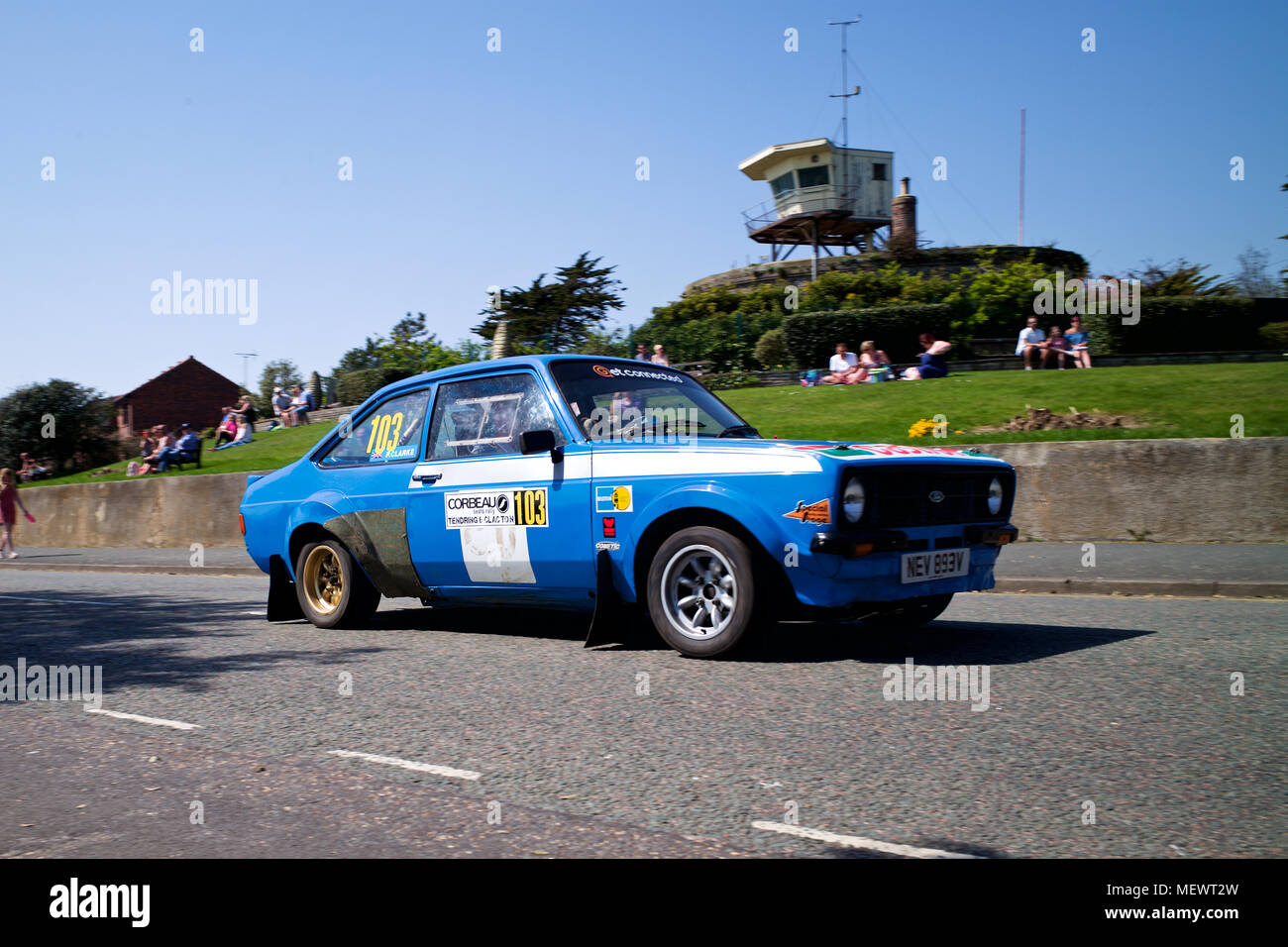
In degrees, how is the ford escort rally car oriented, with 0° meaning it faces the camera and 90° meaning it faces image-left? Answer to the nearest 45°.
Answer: approximately 315°

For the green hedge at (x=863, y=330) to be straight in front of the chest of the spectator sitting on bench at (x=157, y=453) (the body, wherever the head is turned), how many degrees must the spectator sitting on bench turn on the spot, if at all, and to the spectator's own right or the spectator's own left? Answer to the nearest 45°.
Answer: approximately 135° to the spectator's own left

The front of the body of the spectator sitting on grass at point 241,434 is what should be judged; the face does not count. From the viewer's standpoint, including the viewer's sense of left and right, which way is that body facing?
facing the viewer and to the left of the viewer

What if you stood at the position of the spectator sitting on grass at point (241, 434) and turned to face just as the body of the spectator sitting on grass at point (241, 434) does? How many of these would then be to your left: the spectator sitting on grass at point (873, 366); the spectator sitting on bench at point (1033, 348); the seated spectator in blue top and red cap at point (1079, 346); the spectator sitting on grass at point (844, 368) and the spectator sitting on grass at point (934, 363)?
5

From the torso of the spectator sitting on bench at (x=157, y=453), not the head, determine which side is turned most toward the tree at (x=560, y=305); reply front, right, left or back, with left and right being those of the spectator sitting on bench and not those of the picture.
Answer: back

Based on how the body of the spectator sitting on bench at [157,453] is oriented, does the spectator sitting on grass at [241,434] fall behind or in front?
behind

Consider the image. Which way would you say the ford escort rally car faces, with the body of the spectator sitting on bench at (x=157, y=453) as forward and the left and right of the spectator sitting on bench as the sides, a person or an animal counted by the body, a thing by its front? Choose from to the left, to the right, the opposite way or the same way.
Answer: to the left

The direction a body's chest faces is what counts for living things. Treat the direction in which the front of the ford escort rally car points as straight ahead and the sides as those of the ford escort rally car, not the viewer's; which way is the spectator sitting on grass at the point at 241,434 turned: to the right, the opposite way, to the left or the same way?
to the right

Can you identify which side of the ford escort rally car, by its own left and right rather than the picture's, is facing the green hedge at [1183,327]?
left

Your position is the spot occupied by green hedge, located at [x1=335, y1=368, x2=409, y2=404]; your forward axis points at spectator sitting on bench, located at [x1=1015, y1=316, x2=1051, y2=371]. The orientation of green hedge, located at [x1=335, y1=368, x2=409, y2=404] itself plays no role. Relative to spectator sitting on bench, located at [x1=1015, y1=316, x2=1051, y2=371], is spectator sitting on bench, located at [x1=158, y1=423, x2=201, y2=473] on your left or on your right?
right

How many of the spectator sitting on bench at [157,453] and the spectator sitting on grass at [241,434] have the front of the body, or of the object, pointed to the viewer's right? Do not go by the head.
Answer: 0

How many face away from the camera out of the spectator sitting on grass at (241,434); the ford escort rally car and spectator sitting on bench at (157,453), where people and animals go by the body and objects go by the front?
0

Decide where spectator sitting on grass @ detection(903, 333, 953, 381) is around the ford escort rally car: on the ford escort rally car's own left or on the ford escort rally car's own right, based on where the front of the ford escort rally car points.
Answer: on the ford escort rally car's own left
